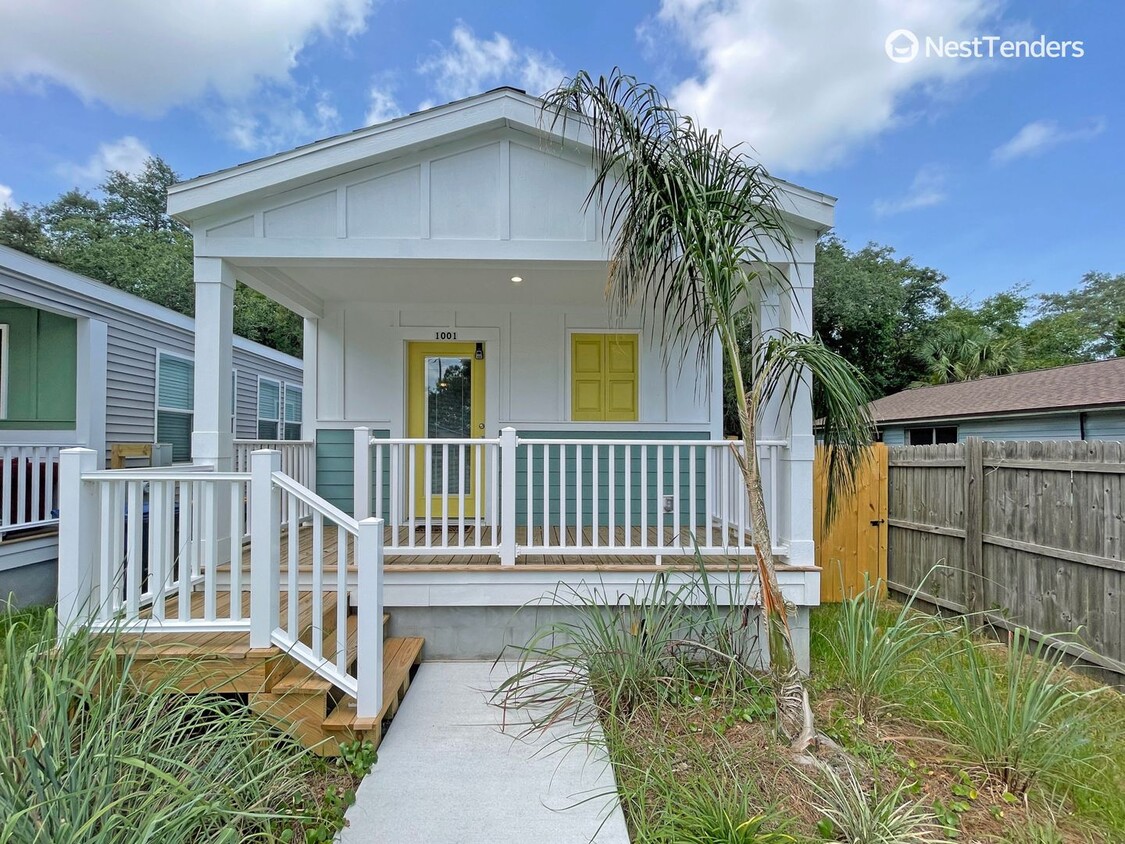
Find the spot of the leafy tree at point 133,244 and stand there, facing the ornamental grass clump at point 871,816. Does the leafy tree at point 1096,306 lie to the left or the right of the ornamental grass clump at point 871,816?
left

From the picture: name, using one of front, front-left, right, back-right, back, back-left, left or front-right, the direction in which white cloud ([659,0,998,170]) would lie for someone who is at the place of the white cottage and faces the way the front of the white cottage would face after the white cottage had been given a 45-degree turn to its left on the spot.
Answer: left

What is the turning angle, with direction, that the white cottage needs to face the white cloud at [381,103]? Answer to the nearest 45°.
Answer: approximately 180°

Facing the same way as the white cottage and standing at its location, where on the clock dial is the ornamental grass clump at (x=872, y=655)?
The ornamental grass clump is roughly at 10 o'clock from the white cottage.

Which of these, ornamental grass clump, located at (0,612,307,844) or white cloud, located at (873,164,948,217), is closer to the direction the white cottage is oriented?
the ornamental grass clump

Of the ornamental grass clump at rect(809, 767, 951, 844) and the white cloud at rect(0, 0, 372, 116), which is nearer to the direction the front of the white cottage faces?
the ornamental grass clump

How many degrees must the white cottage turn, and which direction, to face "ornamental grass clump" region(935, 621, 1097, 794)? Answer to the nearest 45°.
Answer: approximately 45° to its left

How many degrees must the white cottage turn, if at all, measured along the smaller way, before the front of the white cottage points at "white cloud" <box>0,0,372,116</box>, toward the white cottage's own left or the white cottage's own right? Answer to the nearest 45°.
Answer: approximately 135° to the white cottage's own right

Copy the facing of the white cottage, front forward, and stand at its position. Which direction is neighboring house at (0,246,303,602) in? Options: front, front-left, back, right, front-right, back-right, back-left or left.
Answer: back-right

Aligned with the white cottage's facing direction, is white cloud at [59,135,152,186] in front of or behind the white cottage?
behind
